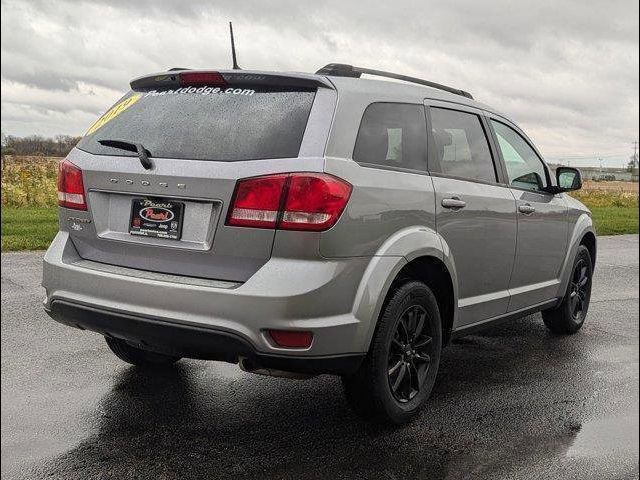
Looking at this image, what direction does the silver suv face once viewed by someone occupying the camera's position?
facing away from the viewer and to the right of the viewer
